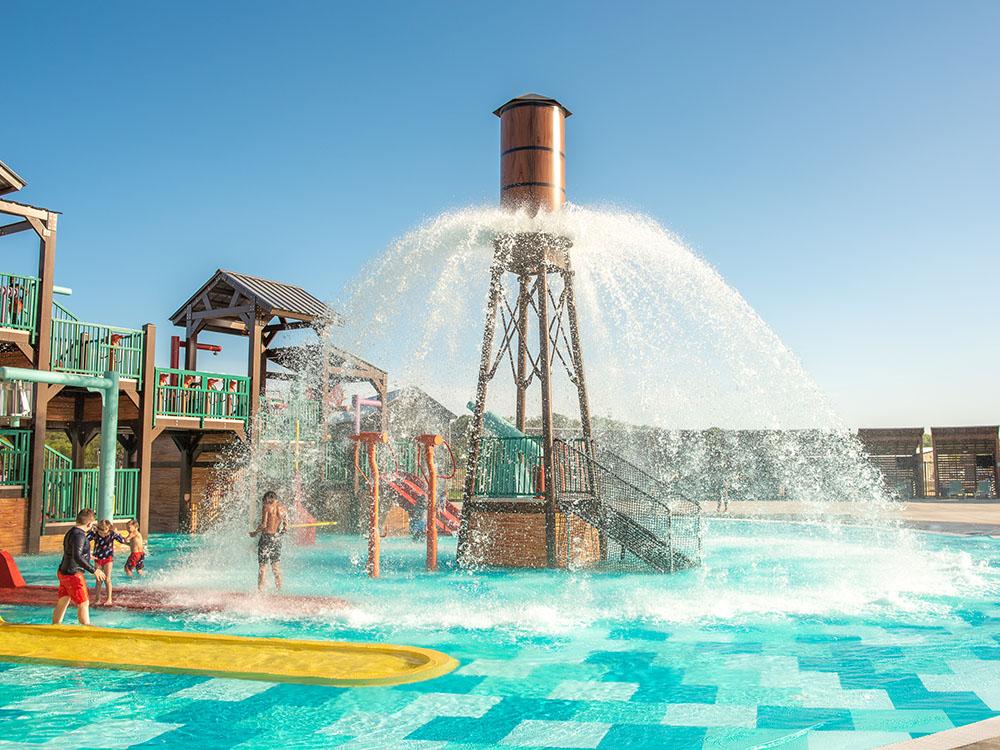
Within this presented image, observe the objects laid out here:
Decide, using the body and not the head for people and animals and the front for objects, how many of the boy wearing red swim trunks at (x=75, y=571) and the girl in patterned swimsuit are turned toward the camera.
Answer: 1

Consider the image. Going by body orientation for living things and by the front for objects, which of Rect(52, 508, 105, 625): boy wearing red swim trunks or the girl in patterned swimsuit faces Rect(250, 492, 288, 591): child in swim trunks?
the boy wearing red swim trunks

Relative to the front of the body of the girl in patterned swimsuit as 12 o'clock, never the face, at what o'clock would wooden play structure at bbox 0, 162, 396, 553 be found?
The wooden play structure is roughly at 6 o'clock from the girl in patterned swimsuit.

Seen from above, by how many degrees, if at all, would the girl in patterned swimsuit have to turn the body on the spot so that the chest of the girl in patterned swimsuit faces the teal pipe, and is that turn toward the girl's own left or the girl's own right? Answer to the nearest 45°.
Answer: approximately 180°

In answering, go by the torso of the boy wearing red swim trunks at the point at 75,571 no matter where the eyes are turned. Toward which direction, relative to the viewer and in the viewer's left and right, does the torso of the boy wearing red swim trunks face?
facing away from the viewer and to the right of the viewer

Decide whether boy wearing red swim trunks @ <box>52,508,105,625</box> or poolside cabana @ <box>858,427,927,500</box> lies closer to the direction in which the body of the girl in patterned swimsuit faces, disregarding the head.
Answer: the boy wearing red swim trunks

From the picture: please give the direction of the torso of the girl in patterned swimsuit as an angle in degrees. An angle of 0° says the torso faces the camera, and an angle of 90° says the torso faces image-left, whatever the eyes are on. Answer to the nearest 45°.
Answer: approximately 0°

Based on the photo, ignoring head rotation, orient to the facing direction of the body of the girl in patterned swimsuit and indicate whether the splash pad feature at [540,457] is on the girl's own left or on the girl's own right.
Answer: on the girl's own left
